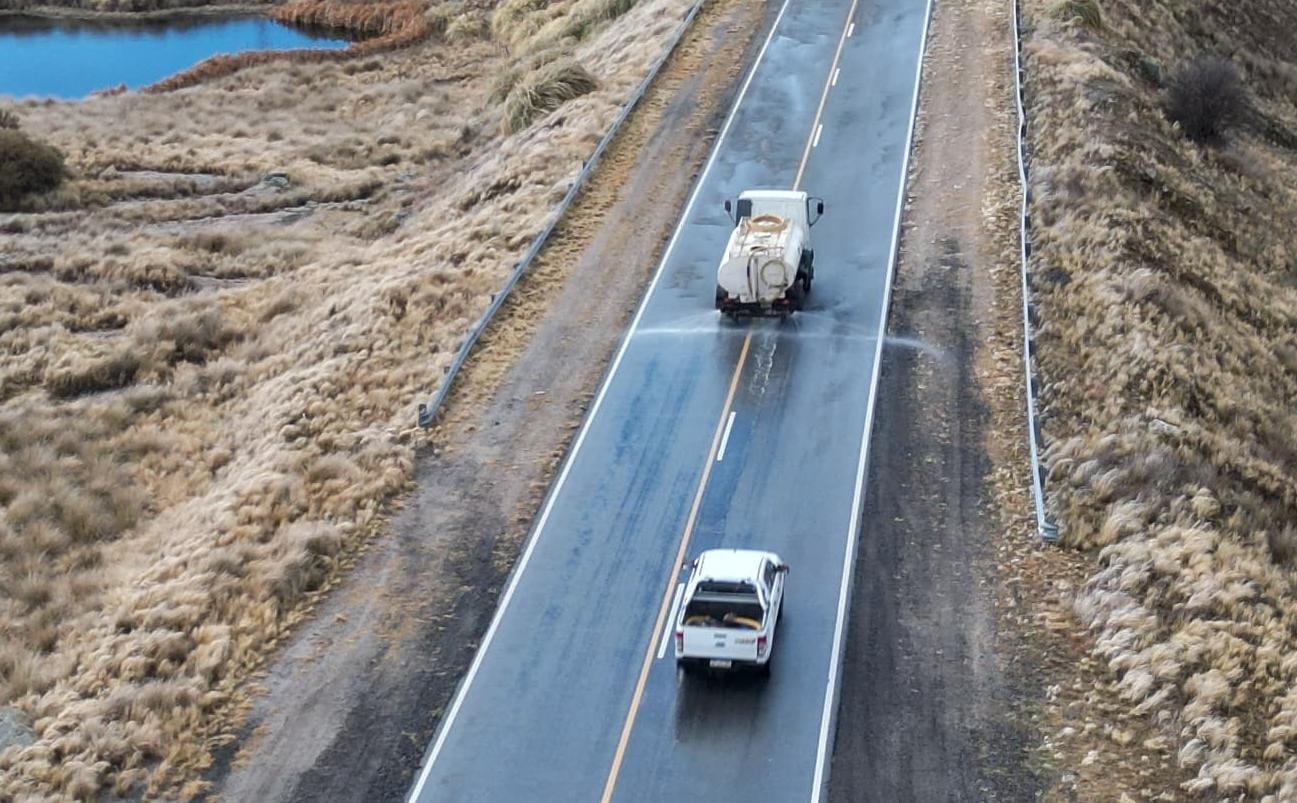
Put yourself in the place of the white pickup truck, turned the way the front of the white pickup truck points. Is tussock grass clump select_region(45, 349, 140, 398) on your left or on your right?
on your left

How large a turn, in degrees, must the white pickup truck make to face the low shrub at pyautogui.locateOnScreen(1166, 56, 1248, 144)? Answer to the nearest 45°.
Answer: approximately 45° to its right

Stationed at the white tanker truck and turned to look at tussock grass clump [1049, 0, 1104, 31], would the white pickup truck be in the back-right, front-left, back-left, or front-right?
back-right

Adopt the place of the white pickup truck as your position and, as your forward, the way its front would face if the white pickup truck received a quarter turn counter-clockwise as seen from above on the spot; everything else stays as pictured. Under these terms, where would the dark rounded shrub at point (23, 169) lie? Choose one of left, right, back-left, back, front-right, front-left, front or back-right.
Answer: front-right

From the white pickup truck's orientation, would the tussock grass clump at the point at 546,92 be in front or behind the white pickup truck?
in front

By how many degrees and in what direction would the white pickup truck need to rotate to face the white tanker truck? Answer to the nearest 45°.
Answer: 0° — it already faces it

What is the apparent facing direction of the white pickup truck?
away from the camera

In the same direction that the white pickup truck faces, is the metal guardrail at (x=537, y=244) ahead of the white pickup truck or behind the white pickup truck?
ahead

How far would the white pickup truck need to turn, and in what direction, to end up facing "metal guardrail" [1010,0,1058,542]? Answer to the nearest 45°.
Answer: approximately 45° to its right
